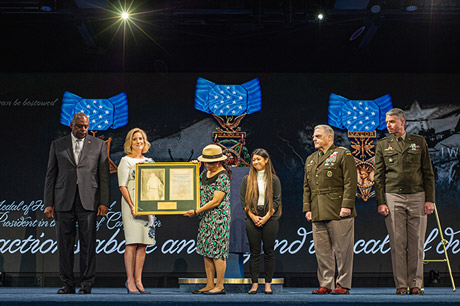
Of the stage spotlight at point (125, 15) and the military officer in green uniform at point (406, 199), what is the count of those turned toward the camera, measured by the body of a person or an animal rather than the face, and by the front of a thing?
2

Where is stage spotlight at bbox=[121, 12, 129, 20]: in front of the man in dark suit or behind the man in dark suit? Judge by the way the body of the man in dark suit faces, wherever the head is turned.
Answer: behind

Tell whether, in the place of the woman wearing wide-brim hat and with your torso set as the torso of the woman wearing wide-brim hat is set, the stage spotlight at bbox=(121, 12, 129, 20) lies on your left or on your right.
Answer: on your right

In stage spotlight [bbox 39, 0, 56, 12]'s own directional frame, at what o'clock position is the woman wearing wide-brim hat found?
The woman wearing wide-brim hat is roughly at 11 o'clock from the stage spotlight.

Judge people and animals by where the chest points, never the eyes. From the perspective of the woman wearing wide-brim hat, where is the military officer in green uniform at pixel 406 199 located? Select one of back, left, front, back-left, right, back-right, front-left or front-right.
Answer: back-left

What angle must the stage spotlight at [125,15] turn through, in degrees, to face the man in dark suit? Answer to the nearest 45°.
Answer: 0° — it already faces them

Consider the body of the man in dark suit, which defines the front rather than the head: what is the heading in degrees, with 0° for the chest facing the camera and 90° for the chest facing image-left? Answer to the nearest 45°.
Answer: approximately 0°

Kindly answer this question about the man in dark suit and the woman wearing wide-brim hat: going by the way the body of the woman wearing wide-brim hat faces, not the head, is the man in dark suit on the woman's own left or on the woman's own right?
on the woman's own right

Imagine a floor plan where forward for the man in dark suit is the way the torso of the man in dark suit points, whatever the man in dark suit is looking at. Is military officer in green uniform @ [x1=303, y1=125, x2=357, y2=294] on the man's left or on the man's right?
on the man's left

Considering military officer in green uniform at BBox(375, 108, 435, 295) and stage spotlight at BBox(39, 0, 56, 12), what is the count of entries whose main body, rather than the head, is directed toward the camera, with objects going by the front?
2
